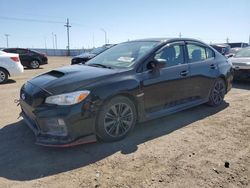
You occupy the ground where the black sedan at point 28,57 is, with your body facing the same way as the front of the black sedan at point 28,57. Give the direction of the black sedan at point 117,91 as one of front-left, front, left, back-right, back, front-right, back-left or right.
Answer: back-left

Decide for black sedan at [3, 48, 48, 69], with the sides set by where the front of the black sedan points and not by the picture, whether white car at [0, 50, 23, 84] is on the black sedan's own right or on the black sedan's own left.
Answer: on the black sedan's own left

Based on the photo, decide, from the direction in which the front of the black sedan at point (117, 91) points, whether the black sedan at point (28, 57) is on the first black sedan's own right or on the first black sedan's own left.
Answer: on the first black sedan's own right

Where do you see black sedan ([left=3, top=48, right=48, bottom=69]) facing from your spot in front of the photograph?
facing away from the viewer and to the left of the viewer

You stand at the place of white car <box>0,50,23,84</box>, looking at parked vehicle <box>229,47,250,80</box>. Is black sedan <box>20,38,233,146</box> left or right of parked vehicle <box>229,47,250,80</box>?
right

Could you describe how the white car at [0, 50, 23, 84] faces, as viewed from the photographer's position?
facing away from the viewer and to the left of the viewer

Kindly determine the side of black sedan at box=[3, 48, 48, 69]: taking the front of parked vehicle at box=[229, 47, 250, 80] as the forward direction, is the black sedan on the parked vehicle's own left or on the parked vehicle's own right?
on the parked vehicle's own right

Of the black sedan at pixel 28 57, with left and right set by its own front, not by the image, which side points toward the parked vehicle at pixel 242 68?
back

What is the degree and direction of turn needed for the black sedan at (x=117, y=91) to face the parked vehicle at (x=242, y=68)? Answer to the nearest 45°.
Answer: approximately 180°

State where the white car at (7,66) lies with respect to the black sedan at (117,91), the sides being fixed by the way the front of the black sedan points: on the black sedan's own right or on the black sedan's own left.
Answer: on the black sedan's own right

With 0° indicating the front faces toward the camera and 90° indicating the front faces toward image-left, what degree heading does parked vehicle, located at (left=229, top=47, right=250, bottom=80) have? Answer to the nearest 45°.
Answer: approximately 45°
